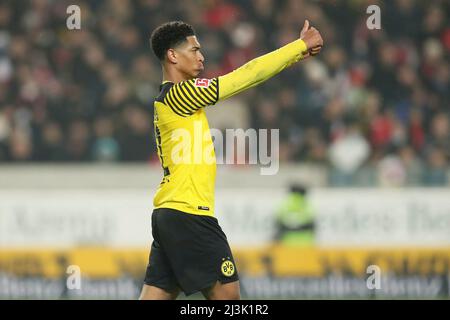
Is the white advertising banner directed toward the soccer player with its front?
yes

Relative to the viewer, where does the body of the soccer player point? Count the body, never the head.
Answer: to the viewer's right

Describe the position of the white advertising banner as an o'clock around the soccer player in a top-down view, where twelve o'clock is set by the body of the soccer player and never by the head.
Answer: The white advertising banner is roughly at 9 o'clock from the soccer player.

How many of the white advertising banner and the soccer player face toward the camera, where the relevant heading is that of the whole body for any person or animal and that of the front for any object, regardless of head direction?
1

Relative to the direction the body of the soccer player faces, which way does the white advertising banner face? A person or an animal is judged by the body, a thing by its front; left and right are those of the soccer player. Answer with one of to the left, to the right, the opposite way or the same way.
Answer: to the right

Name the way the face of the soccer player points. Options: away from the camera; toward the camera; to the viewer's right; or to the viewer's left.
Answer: to the viewer's right
